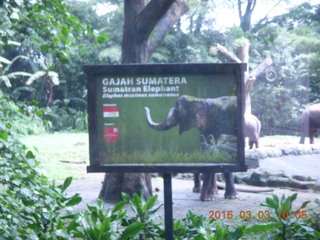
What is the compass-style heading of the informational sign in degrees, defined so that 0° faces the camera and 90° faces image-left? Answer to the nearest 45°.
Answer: approximately 0°

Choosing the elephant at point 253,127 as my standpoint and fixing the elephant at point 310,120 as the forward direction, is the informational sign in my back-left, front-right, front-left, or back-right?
back-right

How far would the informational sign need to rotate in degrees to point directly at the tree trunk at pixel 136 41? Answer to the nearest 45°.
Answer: approximately 180°

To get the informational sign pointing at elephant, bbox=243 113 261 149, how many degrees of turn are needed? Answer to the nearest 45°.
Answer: approximately 135° to its left

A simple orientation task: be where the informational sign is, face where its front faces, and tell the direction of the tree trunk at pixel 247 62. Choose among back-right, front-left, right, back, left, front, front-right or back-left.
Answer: back-left

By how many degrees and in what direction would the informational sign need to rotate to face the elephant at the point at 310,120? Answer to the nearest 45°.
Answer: approximately 135° to its left
